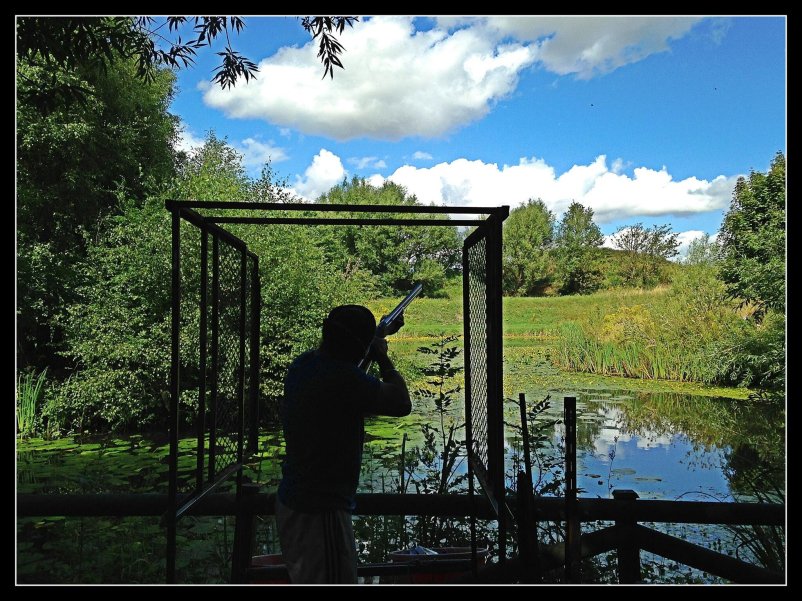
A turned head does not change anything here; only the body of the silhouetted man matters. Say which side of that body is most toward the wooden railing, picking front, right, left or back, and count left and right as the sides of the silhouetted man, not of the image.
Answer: front

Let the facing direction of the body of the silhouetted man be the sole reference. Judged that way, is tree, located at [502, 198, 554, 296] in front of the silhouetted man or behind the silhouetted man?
in front

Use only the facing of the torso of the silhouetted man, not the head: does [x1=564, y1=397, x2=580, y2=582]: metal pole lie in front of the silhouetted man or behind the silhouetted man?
in front

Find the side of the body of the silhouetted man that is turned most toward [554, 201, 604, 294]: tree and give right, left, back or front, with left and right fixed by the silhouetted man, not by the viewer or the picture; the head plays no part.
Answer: front

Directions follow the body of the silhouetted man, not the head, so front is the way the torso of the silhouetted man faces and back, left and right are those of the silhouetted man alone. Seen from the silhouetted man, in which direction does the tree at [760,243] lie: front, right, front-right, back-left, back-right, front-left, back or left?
front

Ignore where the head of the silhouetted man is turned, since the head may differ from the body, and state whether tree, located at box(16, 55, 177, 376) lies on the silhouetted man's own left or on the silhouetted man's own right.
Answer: on the silhouetted man's own left

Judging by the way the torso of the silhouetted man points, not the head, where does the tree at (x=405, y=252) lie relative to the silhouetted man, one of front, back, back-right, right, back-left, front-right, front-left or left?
front-left

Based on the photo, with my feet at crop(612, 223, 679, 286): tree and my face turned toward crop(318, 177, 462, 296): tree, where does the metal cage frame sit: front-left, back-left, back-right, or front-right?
front-left

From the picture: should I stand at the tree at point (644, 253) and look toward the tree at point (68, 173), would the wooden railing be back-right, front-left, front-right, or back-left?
front-left

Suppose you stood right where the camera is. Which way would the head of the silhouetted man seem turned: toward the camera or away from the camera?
away from the camera

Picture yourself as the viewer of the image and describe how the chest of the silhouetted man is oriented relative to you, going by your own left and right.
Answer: facing away from the viewer and to the right of the viewer
